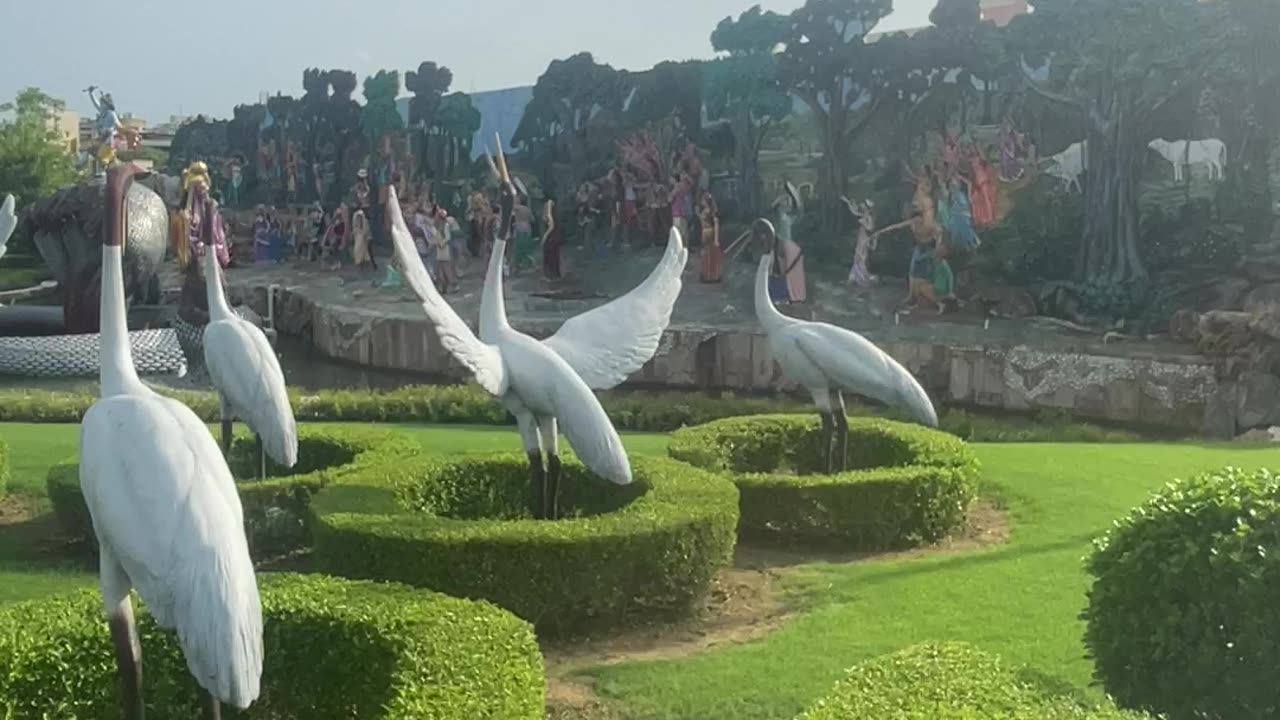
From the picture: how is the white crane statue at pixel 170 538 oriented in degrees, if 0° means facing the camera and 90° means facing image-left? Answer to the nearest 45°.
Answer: approximately 135°

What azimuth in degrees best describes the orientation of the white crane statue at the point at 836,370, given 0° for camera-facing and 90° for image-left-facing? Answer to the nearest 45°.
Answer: approximately 90°

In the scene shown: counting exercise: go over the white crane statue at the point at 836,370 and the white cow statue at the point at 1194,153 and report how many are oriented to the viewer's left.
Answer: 2

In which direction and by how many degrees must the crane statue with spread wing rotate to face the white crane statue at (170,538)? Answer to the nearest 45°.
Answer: approximately 135° to its left

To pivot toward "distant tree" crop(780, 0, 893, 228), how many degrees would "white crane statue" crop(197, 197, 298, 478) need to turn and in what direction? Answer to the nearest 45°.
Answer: approximately 90° to its right

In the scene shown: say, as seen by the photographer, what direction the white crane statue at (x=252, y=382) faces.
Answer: facing away from the viewer and to the left of the viewer

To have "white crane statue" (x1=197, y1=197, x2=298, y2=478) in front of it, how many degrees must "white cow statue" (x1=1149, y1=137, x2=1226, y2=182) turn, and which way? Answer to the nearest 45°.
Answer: approximately 90° to its left

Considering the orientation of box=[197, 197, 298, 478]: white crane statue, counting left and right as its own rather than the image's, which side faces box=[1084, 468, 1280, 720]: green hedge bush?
back

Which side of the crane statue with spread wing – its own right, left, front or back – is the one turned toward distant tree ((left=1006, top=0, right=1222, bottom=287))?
right

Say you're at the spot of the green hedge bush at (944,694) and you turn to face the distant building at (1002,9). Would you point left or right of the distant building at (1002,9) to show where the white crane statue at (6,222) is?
left

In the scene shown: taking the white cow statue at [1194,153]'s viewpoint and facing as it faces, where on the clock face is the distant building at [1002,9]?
The distant building is roughly at 2 o'clock from the white cow statue.

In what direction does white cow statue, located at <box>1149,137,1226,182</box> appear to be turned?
to the viewer's left
